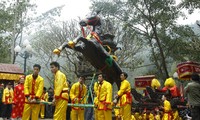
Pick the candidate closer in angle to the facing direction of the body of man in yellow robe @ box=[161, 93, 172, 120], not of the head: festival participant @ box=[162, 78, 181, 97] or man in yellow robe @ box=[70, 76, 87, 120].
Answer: the man in yellow robe

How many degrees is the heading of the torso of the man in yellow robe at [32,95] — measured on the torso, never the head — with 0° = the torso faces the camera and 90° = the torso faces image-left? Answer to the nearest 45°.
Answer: approximately 0°

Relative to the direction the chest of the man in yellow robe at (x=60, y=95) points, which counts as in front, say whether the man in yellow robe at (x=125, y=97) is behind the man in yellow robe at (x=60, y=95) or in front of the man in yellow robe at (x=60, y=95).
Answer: behind

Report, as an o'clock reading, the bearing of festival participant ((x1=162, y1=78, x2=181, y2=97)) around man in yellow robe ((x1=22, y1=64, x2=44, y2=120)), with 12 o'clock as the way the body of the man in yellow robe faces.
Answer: The festival participant is roughly at 8 o'clock from the man in yellow robe.

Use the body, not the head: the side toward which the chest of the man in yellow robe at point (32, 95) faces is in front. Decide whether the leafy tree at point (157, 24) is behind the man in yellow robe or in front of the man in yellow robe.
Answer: behind
